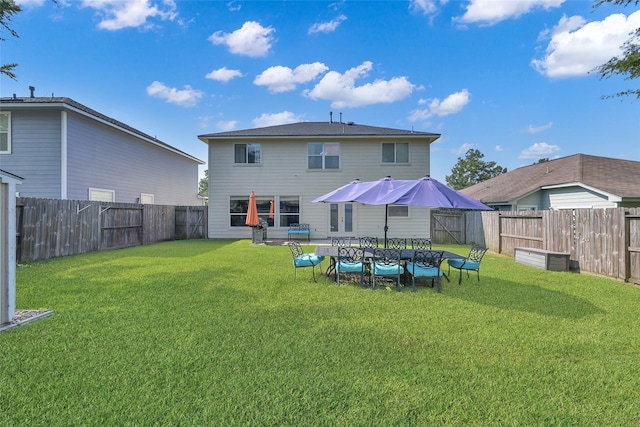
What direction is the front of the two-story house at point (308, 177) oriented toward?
away from the camera

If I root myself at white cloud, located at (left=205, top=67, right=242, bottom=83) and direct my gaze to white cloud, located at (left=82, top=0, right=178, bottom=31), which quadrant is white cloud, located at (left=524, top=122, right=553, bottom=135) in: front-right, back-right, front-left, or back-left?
back-left

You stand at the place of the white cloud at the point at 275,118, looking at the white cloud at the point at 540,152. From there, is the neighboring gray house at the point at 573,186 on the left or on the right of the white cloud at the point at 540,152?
right

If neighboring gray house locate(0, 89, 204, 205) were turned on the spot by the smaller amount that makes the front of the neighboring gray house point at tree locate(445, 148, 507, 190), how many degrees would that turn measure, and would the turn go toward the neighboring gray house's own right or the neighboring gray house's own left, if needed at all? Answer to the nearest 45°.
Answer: approximately 45° to the neighboring gray house's own right

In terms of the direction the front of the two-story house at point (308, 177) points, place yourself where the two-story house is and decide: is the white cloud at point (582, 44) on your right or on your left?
on your right

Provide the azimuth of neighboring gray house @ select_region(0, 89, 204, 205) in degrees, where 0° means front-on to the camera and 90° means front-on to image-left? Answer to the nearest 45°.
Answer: approximately 225°
